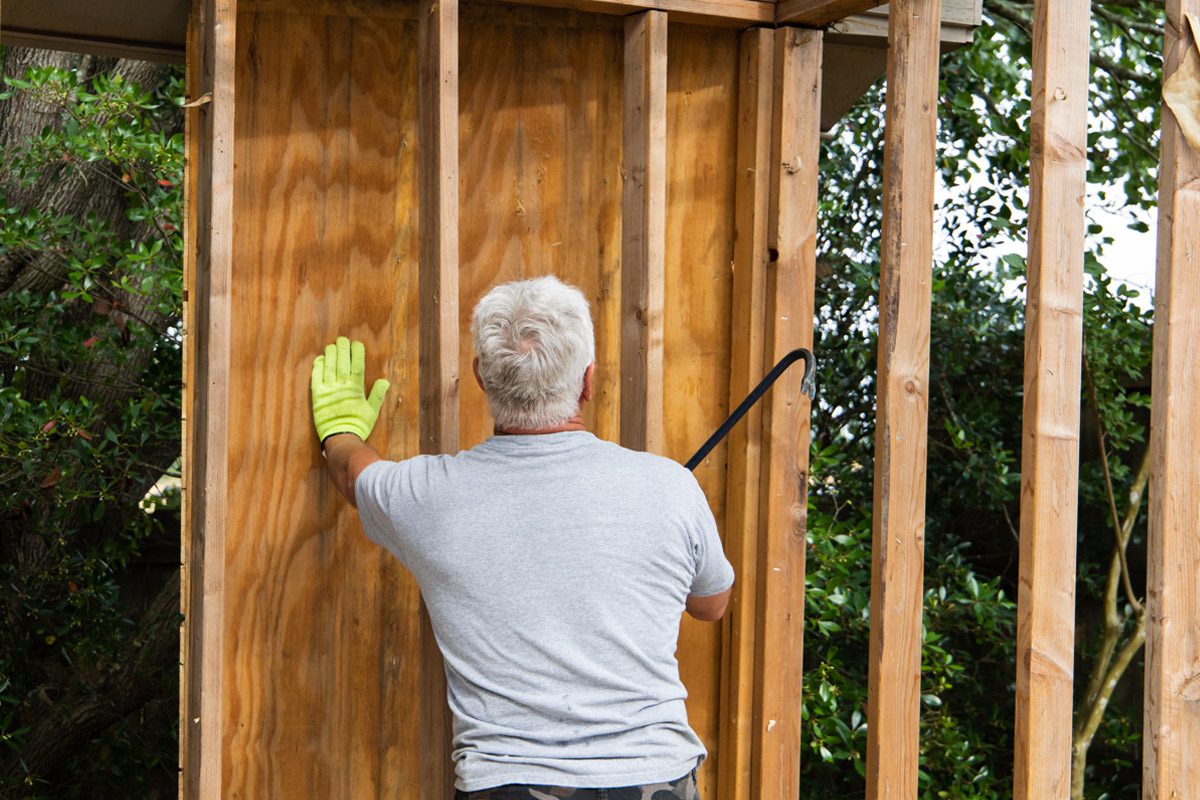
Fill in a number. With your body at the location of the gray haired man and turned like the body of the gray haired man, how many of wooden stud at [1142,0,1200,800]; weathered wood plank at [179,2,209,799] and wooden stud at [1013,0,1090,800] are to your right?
2

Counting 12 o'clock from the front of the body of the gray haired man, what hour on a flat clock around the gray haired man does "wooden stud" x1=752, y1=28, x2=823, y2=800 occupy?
The wooden stud is roughly at 1 o'clock from the gray haired man.

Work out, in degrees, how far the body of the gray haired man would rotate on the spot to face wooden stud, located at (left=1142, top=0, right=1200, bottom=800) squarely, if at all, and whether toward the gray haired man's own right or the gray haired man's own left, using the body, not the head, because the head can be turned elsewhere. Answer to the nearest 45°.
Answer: approximately 90° to the gray haired man's own right

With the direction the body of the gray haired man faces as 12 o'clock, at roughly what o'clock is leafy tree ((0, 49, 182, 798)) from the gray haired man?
The leafy tree is roughly at 11 o'clock from the gray haired man.

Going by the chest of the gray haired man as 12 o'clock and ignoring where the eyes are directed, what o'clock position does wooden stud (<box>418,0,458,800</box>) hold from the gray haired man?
The wooden stud is roughly at 11 o'clock from the gray haired man.

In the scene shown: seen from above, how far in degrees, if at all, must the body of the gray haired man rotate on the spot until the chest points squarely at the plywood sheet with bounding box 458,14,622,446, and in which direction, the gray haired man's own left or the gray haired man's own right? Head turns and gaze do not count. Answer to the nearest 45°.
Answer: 0° — they already face it

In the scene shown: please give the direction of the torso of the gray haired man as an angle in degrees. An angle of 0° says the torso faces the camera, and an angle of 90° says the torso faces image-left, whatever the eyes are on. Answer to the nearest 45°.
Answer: approximately 180°

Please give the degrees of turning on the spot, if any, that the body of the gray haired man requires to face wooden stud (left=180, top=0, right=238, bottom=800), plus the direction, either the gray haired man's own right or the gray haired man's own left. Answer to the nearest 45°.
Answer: approximately 45° to the gray haired man's own left

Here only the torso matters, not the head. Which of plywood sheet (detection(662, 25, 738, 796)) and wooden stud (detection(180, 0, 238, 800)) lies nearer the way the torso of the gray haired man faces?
the plywood sheet

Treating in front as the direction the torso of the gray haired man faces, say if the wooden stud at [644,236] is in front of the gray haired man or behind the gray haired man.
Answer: in front

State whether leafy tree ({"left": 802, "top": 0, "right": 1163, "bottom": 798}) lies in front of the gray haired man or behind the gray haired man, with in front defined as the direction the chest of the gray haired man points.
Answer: in front

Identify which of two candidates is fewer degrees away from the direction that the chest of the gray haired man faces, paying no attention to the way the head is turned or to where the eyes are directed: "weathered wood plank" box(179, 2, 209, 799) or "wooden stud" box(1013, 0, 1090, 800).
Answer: the weathered wood plank

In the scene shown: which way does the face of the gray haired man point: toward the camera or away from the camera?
away from the camera

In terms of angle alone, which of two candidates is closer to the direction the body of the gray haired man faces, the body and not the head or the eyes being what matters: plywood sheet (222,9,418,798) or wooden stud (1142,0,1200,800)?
the plywood sheet

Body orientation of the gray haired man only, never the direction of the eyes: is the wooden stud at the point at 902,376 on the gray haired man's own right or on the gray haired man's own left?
on the gray haired man's own right
